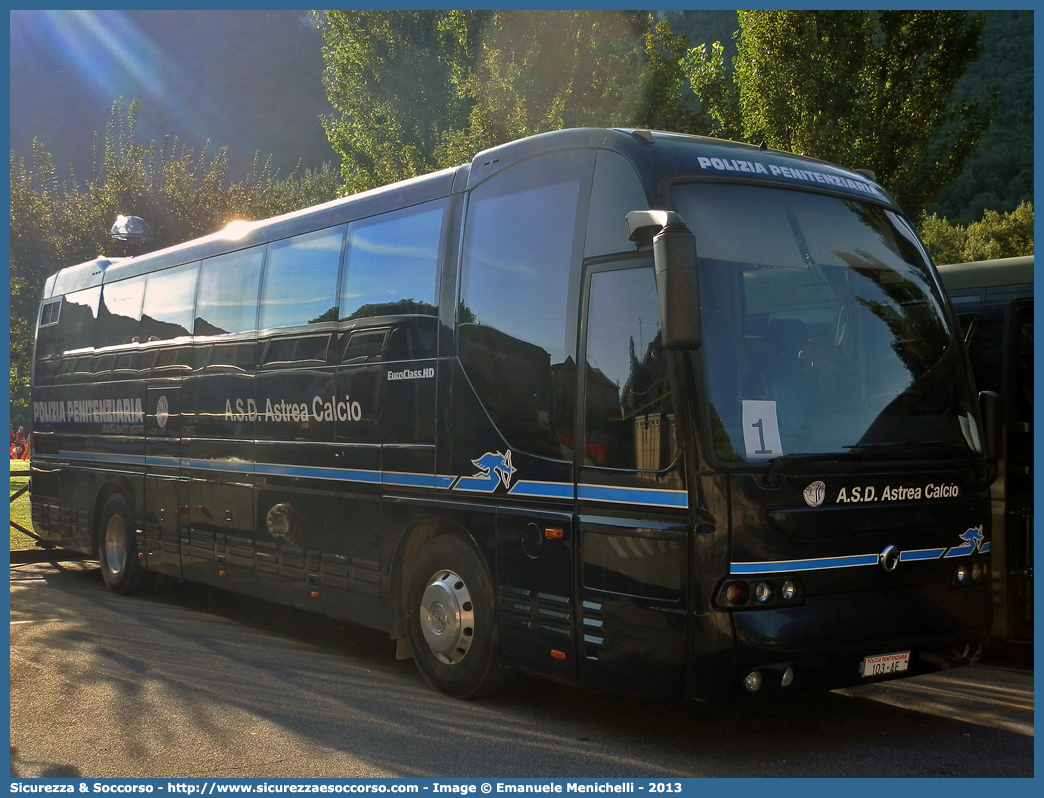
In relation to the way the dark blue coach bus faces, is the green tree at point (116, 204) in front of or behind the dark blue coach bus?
behind

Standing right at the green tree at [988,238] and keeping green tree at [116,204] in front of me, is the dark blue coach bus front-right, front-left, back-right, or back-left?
front-left

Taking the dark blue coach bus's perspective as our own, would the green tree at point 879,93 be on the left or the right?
on its left

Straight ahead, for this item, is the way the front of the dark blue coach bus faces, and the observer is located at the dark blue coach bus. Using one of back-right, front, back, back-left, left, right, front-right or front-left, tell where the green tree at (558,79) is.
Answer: back-left

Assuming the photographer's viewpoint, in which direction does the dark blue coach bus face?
facing the viewer and to the right of the viewer

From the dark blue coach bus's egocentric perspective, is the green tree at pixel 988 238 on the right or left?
on its left

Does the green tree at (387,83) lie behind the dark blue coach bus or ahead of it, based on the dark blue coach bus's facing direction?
behind
